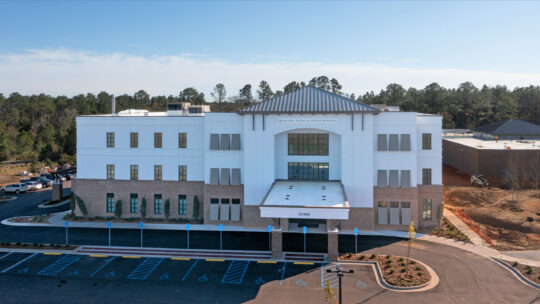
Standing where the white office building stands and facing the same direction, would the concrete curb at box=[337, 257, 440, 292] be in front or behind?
in front

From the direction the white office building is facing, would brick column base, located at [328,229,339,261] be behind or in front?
in front

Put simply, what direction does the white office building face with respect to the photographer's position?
facing the viewer

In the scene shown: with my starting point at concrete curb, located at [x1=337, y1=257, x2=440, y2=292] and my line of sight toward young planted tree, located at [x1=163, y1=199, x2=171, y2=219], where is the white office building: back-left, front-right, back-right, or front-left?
front-right

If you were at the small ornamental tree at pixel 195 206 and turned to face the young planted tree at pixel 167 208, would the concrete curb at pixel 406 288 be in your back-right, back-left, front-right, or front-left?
back-left
